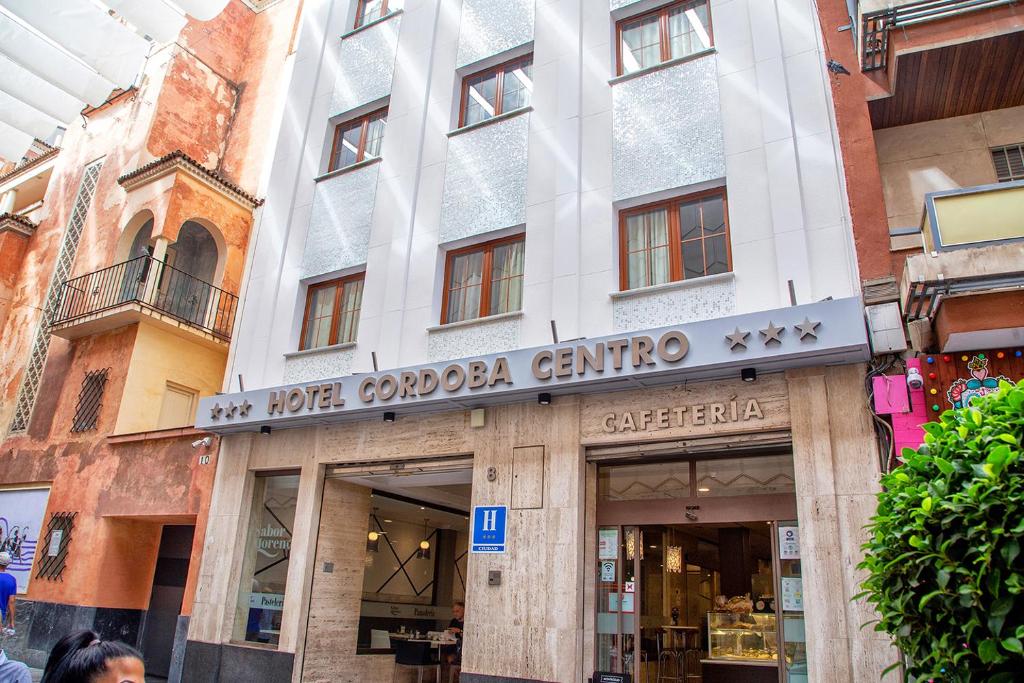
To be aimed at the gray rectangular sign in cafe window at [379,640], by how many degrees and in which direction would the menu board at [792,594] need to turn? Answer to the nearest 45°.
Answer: approximately 135° to its right

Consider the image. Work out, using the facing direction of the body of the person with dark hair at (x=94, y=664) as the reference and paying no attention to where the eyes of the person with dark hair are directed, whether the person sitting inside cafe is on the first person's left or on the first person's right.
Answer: on the first person's left

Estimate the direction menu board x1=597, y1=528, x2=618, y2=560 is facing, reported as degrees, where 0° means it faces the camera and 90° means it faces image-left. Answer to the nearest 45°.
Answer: approximately 0°

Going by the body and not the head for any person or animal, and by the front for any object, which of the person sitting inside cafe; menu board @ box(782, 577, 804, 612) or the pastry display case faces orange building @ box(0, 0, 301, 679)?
the person sitting inside cafe

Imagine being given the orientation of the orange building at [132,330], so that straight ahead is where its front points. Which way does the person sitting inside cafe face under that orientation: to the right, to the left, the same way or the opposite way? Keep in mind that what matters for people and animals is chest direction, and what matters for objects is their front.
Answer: to the right

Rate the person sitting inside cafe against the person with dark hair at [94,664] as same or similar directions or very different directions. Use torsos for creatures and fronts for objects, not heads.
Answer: very different directions

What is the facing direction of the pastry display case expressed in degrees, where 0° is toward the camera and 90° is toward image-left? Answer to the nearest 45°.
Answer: approximately 0°

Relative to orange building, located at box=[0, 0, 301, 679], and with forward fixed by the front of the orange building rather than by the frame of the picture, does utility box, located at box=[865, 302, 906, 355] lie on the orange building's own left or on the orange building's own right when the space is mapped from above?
on the orange building's own left

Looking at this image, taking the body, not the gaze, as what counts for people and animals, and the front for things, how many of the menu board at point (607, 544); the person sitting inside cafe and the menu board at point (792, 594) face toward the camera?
2

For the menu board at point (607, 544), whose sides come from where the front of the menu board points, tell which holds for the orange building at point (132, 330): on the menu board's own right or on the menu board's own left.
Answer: on the menu board's own right

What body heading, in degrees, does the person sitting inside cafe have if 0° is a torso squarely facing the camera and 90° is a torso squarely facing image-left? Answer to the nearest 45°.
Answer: approximately 90°

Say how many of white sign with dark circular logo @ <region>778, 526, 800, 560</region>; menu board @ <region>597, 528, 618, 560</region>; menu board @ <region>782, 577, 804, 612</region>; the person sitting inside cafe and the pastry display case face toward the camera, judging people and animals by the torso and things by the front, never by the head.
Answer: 4
